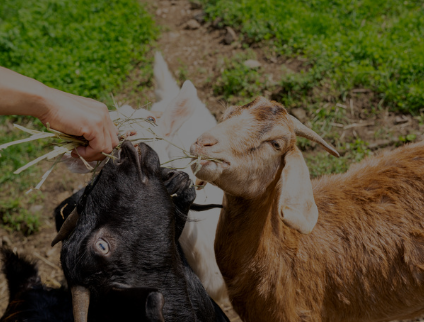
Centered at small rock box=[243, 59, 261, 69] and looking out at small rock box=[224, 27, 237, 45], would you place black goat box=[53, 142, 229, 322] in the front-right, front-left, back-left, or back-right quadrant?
back-left

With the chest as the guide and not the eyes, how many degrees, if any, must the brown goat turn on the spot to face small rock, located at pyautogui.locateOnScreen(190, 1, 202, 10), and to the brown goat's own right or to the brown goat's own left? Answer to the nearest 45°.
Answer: approximately 90° to the brown goat's own right

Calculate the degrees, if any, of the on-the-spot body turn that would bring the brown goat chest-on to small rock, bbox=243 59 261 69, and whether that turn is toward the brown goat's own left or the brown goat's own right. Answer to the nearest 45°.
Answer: approximately 90° to the brown goat's own right

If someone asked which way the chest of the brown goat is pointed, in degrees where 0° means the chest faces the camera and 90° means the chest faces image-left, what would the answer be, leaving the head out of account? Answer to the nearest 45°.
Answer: approximately 90°
